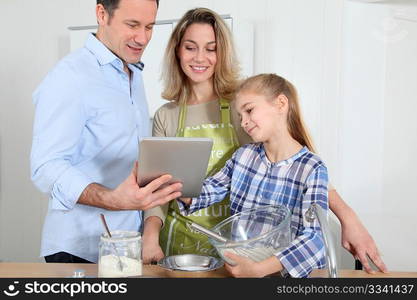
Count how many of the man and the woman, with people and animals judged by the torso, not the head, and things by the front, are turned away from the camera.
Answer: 0

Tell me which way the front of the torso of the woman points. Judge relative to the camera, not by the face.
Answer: toward the camera

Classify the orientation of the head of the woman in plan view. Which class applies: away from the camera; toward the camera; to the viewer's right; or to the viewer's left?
toward the camera

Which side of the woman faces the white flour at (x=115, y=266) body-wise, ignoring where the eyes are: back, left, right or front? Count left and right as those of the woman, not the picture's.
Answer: front

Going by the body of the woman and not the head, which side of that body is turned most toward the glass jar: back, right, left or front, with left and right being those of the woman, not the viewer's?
front

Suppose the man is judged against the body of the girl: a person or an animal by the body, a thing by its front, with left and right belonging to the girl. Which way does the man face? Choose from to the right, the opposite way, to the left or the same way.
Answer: to the left

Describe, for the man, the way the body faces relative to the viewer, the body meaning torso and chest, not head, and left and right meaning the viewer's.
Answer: facing the viewer and to the right of the viewer

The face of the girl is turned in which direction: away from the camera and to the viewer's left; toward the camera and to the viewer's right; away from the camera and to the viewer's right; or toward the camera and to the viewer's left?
toward the camera and to the viewer's left

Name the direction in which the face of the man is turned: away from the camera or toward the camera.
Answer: toward the camera
